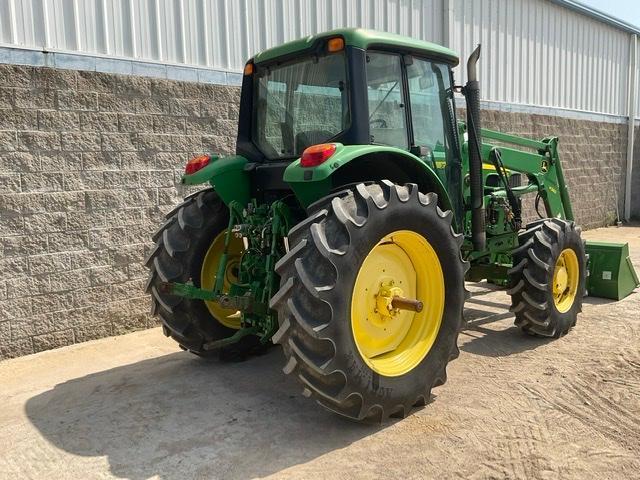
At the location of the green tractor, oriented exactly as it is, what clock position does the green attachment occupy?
The green attachment is roughly at 12 o'clock from the green tractor.

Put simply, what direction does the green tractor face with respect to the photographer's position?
facing away from the viewer and to the right of the viewer
